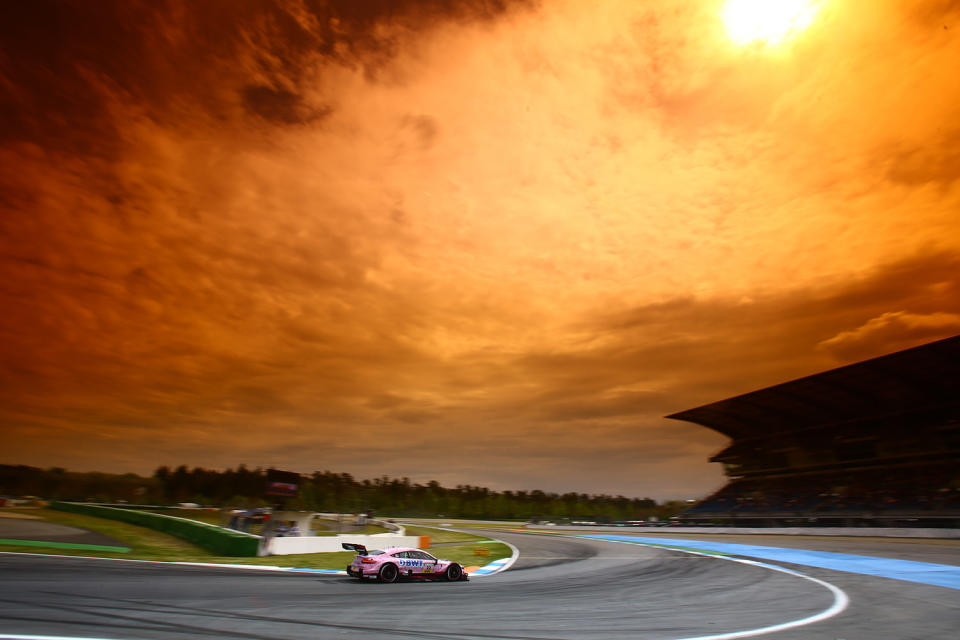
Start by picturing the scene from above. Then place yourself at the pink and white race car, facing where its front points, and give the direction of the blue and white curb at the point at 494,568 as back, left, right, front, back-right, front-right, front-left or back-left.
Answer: front

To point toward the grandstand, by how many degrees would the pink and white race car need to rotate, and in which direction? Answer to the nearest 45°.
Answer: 0° — it already faces it

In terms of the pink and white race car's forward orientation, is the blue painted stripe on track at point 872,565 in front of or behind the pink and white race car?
in front

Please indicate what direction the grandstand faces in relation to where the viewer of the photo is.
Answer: facing the viewer and to the left of the viewer

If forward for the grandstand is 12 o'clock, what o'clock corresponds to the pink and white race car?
The pink and white race car is roughly at 11 o'clock from the grandstand.

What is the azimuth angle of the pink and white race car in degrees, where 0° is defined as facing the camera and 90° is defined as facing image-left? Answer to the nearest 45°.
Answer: approximately 225°

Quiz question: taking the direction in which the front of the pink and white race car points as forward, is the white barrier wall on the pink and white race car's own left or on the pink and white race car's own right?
on the pink and white race car's own left

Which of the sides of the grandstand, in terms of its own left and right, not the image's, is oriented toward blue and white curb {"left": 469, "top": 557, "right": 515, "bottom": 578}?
front

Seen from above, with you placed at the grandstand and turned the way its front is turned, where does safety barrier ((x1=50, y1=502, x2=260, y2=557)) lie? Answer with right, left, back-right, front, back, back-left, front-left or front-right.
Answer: front

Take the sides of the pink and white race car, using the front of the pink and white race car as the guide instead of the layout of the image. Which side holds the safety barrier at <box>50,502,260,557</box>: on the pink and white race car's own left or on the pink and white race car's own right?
on the pink and white race car's own left

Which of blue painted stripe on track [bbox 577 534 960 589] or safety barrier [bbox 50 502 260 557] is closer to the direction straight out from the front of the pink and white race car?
the blue painted stripe on track

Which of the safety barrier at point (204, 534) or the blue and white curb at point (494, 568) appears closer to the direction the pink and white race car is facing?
the blue and white curb

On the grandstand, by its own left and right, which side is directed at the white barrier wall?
front
